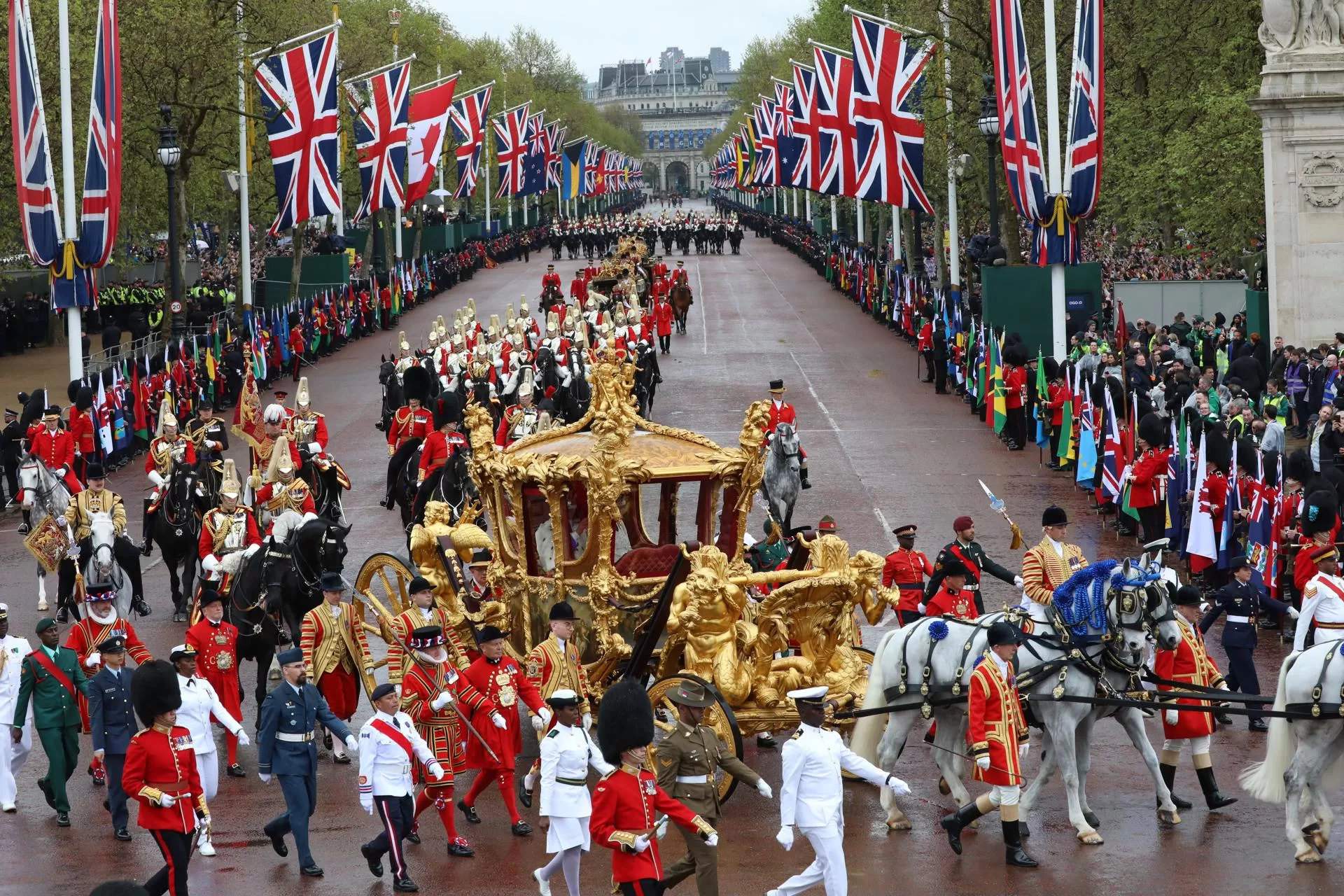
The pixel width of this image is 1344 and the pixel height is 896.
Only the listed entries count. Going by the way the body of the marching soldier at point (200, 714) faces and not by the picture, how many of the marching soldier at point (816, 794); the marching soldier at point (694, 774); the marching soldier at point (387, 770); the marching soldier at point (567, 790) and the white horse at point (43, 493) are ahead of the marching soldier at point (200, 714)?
4

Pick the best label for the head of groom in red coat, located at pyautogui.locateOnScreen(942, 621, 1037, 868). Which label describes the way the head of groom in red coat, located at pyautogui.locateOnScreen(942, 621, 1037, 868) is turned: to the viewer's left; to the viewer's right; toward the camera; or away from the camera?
to the viewer's right

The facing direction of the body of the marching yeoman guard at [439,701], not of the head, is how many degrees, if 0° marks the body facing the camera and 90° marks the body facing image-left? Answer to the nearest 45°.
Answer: approximately 315°

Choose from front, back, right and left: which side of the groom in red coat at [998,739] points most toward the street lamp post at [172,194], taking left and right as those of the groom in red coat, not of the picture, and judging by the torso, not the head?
back

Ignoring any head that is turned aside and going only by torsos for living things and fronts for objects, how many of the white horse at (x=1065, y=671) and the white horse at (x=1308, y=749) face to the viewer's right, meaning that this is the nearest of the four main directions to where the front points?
2

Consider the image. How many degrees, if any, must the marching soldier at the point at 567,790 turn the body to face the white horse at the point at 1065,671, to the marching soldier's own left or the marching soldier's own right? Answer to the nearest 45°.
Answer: approximately 90° to the marching soldier's own left

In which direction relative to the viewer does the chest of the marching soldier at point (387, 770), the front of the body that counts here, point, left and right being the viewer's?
facing the viewer and to the right of the viewer

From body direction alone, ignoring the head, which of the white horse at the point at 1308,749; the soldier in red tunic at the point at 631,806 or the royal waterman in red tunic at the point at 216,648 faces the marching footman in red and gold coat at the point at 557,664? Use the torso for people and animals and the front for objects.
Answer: the royal waterman in red tunic at the point at 216,648
